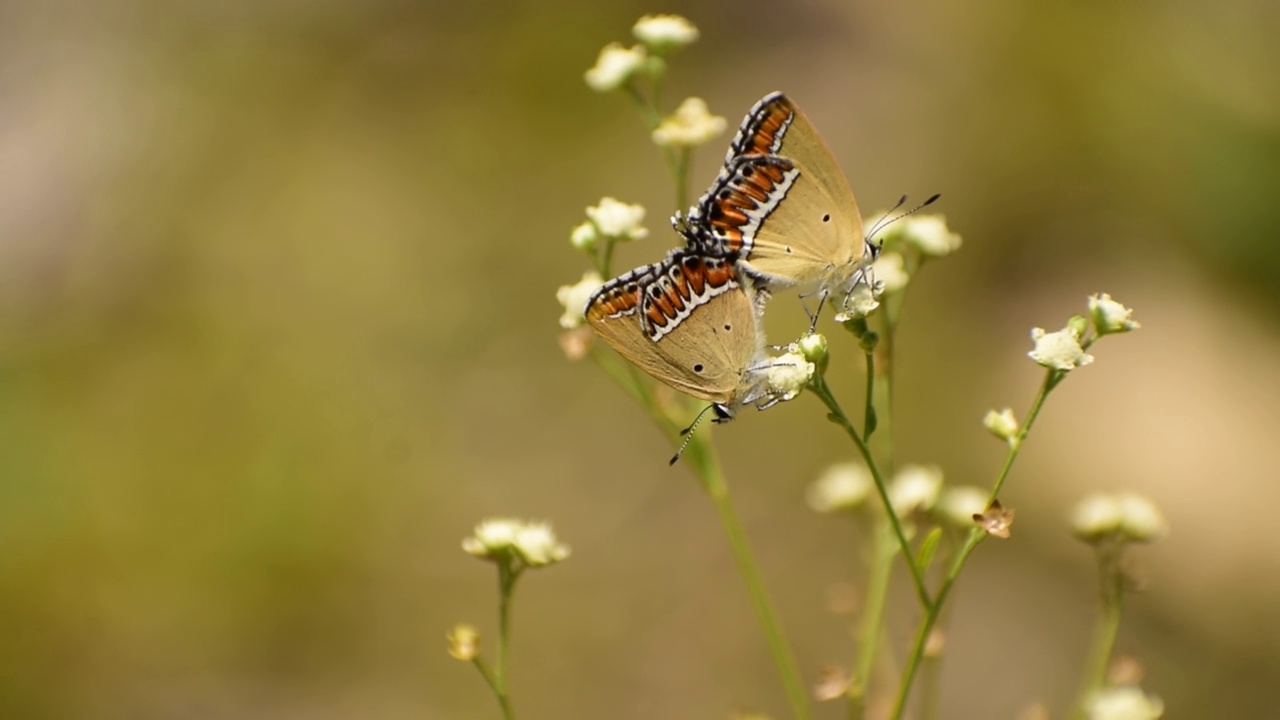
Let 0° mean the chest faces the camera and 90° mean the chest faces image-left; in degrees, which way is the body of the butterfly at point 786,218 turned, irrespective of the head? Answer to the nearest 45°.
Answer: approximately 270°
